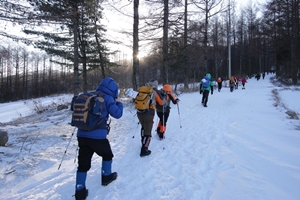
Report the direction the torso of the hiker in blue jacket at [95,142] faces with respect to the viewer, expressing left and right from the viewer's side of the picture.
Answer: facing away from the viewer and to the right of the viewer

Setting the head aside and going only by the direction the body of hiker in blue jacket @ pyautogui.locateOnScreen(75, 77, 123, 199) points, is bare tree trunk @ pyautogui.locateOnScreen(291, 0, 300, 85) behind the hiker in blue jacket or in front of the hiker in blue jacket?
in front
